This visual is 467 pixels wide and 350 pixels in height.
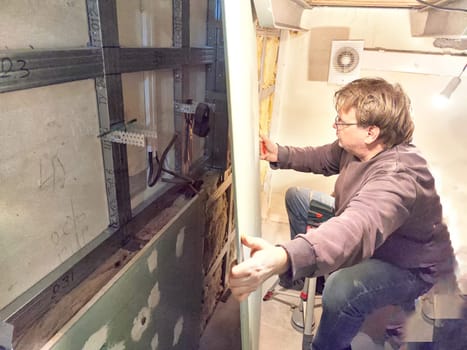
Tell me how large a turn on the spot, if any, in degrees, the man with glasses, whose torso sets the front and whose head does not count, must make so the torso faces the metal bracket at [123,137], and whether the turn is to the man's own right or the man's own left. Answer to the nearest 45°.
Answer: approximately 45° to the man's own left

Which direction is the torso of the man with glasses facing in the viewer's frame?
to the viewer's left

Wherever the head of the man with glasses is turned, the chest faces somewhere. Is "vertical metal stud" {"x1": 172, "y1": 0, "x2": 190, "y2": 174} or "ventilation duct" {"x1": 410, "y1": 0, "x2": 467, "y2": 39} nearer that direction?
the vertical metal stud

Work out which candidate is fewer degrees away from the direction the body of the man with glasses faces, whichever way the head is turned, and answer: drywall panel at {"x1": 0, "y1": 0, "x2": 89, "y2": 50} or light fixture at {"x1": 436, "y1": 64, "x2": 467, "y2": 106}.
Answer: the drywall panel

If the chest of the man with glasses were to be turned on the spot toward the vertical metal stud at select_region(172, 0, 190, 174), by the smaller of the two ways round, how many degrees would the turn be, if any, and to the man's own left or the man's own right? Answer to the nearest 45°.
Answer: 0° — they already face it

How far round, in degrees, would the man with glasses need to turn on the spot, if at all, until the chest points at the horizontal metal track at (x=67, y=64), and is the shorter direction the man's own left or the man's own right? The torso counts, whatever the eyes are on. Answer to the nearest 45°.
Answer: approximately 45° to the man's own left

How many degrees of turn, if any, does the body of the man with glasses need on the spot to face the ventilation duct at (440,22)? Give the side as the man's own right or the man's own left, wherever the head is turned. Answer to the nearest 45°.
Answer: approximately 90° to the man's own right

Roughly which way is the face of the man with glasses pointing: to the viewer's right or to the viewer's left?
to the viewer's left
